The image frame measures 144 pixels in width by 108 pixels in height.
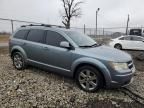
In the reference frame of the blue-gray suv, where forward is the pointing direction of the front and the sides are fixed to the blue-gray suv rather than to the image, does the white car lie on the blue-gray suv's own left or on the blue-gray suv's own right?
on the blue-gray suv's own left
